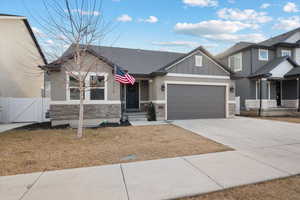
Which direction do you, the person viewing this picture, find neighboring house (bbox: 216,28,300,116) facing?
facing the viewer and to the right of the viewer

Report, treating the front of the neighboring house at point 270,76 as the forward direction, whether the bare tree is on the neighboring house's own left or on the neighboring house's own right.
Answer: on the neighboring house's own right

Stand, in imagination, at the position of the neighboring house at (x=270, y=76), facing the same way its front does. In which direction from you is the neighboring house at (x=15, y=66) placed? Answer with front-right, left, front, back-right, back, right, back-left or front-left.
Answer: right

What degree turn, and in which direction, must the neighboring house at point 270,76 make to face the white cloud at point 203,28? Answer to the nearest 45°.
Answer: approximately 180°

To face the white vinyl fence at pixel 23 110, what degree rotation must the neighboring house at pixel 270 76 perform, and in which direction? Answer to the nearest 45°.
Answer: approximately 90° to its right

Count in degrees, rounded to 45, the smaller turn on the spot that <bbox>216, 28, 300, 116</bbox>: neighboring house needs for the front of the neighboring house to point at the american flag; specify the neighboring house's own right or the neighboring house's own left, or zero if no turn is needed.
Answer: approximately 90° to the neighboring house's own right

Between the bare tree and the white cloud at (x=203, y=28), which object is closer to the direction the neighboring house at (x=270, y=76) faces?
the bare tree
